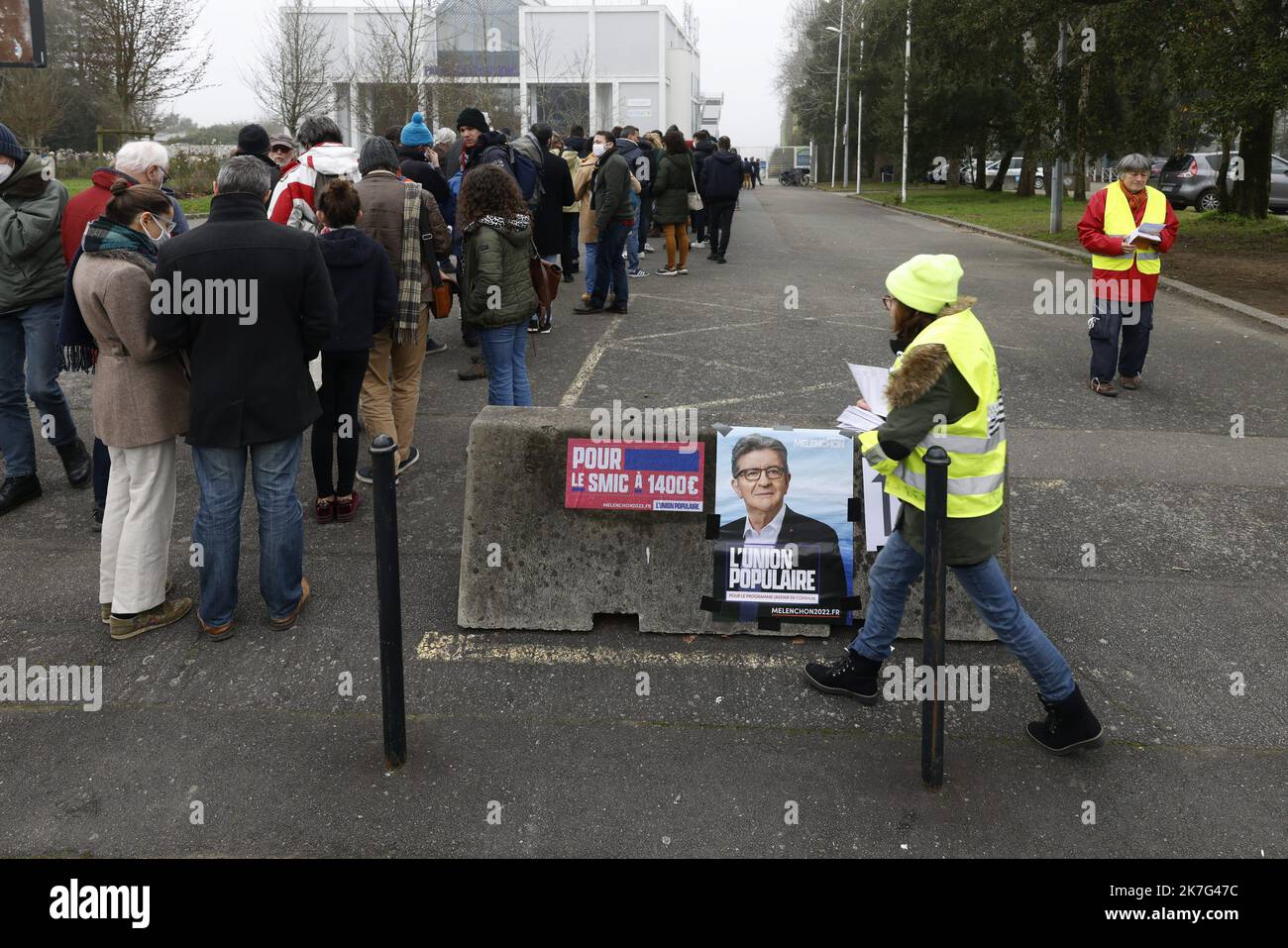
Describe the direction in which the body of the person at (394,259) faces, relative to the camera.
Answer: away from the camera

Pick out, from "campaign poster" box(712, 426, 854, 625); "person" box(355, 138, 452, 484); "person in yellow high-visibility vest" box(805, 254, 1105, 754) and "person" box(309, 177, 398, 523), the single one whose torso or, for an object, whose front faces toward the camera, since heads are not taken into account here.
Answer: the campaign poster

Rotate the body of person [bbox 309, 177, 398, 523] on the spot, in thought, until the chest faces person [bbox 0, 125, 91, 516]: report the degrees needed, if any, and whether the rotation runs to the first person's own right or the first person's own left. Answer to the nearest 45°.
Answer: approximately 45° to the first person's own left

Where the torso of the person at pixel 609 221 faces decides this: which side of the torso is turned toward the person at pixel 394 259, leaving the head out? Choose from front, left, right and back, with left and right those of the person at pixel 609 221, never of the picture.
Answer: left

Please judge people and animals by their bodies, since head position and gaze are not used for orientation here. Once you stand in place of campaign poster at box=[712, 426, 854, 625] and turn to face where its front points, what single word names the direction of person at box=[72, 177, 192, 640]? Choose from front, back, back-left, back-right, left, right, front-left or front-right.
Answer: right

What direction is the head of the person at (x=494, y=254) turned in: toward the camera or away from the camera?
away from the camera

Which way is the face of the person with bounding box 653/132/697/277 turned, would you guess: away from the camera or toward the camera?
away from the camera

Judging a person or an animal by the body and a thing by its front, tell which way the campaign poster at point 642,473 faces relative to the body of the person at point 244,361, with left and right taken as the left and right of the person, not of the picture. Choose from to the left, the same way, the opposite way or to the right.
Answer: the opposite way

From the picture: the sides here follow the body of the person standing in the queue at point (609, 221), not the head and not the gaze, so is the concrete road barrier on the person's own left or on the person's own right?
on the person's own left

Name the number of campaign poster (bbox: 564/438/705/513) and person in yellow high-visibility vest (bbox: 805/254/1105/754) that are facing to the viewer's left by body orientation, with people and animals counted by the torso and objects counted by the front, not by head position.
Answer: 1

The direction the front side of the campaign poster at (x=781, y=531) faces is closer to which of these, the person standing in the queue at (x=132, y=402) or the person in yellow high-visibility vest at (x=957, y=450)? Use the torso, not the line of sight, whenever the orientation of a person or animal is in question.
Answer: the person in yellow high-visibility vest
